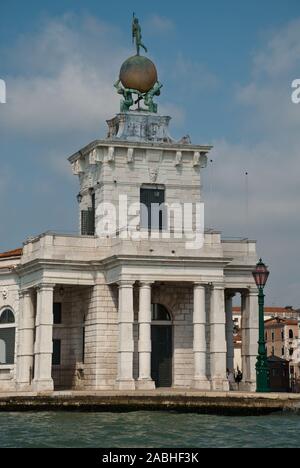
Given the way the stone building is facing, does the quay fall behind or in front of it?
in front

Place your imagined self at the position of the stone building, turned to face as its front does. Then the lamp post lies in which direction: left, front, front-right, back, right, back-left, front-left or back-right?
front-left

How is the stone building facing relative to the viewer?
toward the camera

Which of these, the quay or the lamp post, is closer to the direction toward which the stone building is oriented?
the quay
